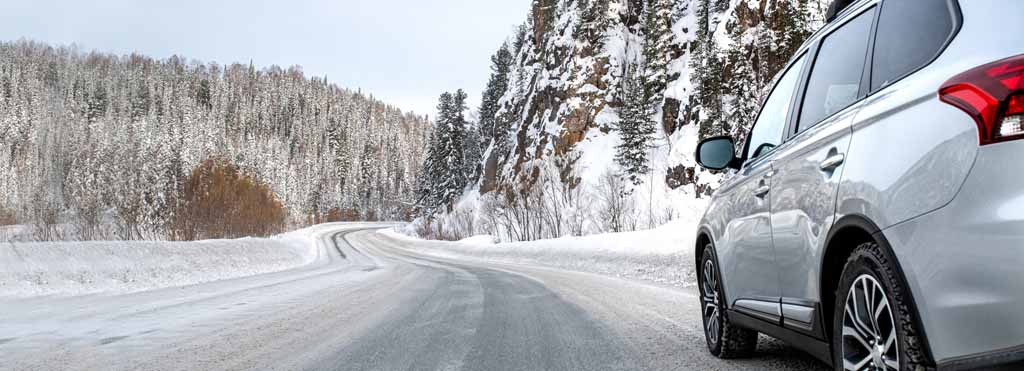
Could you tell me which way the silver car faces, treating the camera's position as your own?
facing away from the viewer and to the left of the viewer

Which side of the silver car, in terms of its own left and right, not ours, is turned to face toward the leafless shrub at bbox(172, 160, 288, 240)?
front

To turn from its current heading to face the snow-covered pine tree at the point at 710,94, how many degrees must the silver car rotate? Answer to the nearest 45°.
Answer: approximately 45° to its right
